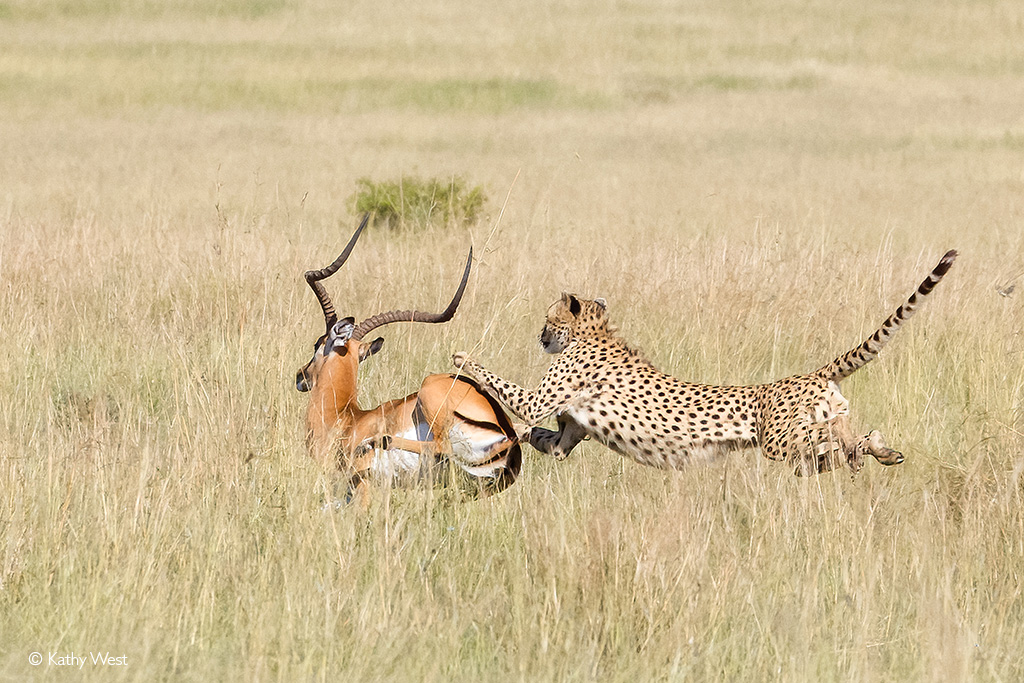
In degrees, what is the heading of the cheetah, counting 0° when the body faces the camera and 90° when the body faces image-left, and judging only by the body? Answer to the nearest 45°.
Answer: approximately 90°

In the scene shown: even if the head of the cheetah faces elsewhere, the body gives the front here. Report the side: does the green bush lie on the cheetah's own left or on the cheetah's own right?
on the cheetah's own right

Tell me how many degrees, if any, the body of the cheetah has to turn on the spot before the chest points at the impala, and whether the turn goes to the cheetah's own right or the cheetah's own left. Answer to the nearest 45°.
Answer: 0° — it already faces it

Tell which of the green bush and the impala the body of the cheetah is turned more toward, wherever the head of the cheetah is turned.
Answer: the impala
